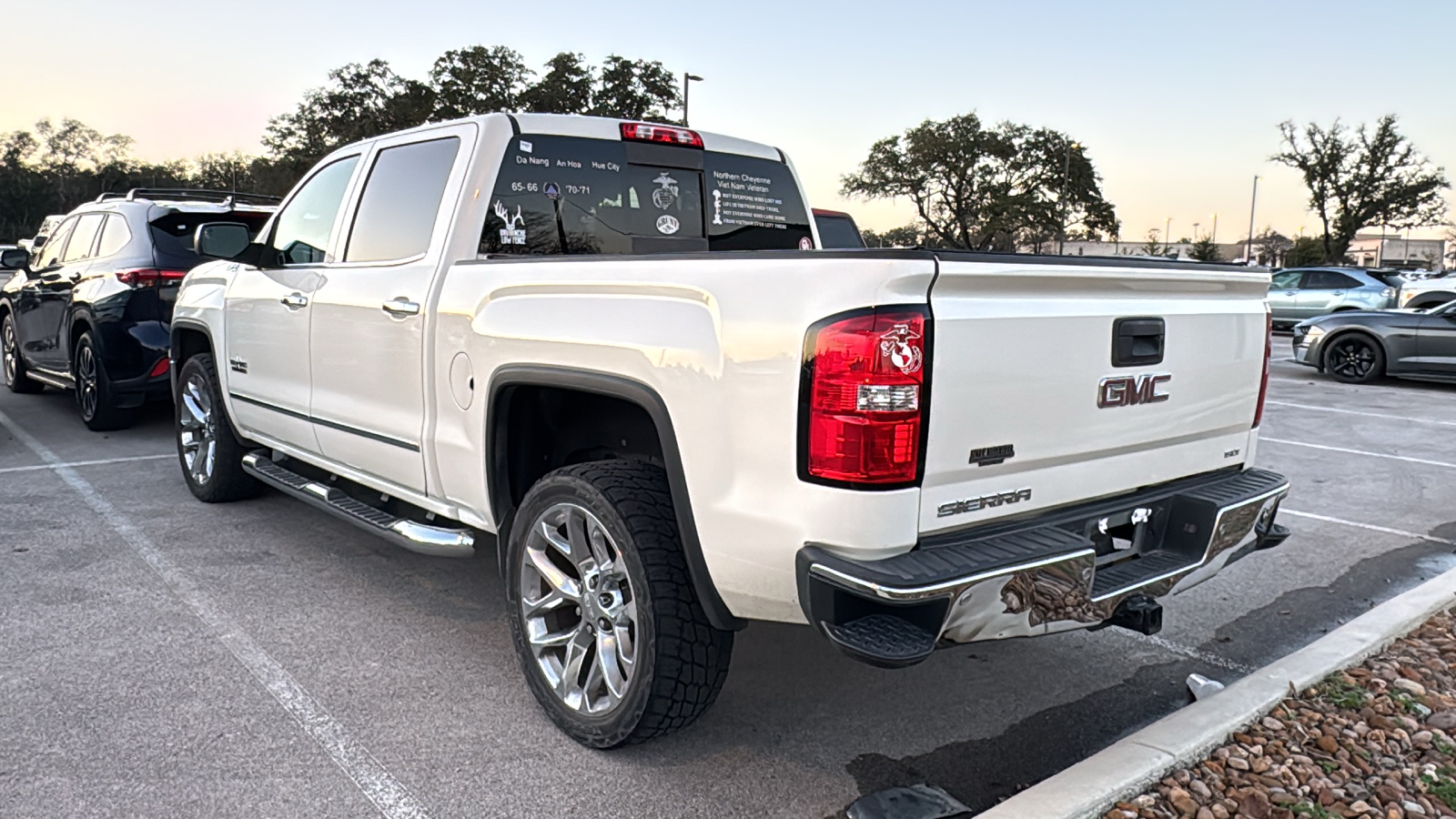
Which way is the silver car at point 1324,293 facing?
to the viewer's left

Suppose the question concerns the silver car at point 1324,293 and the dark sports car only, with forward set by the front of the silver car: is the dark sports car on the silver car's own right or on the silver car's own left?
on the silver car's own left

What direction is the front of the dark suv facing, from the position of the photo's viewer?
facing away from the viewer and to the left of the viewer

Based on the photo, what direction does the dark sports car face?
to the viewer's left

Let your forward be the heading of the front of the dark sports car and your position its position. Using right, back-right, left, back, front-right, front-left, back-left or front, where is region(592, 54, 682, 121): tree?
front-right

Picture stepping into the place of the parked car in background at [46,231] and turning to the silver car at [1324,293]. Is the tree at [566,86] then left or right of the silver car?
left

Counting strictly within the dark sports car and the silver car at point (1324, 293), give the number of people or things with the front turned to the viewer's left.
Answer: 2

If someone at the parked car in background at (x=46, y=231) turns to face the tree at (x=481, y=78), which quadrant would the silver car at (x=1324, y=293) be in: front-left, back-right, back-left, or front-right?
front-right

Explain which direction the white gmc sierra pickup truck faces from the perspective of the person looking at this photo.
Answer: facing away from the viewer and to the left of the viewer

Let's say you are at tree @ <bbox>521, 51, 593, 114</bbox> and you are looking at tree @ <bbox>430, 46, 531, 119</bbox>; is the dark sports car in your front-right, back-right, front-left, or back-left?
back-left

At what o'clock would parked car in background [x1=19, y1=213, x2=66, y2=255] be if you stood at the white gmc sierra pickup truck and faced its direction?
The parked car in background is roughly at 12 o'clock from the white gmc sierra pickup truck.

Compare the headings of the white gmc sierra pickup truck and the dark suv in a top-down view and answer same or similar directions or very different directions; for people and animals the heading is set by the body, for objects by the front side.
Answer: same or similar directions
